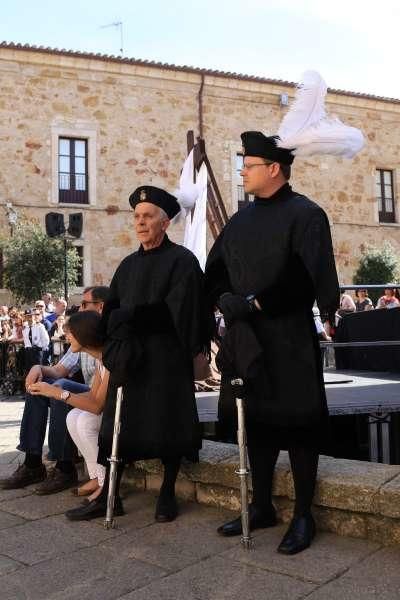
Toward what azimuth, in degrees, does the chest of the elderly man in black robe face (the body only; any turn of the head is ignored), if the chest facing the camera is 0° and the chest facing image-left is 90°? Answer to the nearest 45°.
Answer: approximately 45°

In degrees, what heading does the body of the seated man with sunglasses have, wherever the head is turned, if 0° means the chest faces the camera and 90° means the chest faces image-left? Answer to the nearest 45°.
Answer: approximately 45°

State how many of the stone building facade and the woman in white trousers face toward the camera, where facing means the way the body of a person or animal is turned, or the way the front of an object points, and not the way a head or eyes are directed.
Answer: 1

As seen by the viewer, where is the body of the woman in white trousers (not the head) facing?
to the viewer's left

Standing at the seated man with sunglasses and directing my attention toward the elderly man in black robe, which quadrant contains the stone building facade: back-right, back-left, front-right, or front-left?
back-left

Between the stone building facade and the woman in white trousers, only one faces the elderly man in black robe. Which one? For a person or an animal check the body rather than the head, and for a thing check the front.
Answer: the stone building facade

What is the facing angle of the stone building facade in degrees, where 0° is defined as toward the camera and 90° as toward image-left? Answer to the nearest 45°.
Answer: approximately 0°

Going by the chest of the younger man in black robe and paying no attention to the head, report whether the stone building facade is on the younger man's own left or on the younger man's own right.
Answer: on the younger man's own right

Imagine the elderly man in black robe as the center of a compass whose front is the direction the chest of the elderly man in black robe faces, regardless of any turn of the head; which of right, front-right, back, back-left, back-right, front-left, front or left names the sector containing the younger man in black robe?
left

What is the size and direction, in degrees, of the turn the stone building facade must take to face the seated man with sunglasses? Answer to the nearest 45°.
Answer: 0° — it already faces them

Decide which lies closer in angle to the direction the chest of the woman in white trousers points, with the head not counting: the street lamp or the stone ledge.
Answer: the street lamp

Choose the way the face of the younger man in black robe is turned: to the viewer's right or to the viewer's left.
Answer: to the viewer's left

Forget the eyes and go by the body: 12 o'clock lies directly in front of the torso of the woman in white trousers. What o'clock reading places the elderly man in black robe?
The elderly man in black robe is roughly at 8 o'clock from the woman in white trousers.

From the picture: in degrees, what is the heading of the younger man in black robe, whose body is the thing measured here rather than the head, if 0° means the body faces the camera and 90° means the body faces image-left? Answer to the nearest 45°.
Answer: approximately 45°

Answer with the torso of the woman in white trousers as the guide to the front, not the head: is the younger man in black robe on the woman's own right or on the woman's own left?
on the woman's own left
